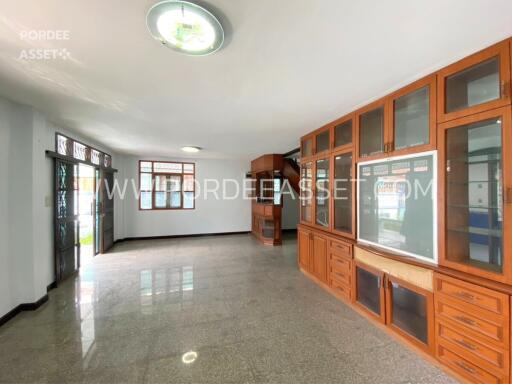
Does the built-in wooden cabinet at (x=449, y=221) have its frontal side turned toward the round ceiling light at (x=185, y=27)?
yes

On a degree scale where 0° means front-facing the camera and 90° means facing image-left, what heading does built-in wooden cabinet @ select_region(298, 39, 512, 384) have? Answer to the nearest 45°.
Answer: approximately 45°
